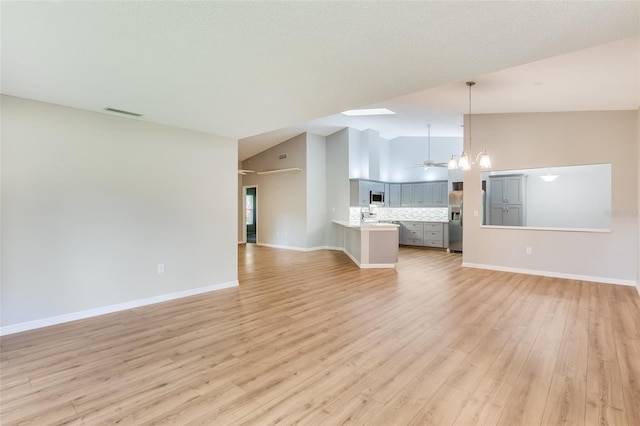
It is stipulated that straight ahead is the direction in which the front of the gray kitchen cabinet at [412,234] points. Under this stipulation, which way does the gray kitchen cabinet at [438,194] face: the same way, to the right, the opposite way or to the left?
the same way

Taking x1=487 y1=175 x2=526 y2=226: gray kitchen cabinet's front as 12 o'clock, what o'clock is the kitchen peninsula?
The kitchen peninsula is roughly at 1 o'clock from the gray kitchen cabinet.

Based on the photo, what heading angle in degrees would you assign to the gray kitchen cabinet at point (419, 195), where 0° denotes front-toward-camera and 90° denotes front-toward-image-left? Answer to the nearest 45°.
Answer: approximately 0°

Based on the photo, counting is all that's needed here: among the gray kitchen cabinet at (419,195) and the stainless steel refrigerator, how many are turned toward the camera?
2

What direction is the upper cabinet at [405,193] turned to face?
toward the camera

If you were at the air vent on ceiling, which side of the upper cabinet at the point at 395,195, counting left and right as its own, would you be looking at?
front

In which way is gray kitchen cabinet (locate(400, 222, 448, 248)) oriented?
toward the camera

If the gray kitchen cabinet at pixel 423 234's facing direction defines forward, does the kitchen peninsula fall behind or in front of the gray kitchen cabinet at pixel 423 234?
in front

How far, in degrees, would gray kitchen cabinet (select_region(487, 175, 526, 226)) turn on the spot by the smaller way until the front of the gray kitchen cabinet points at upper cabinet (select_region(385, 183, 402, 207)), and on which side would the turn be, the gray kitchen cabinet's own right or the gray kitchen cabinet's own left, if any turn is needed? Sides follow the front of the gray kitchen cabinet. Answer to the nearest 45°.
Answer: approximately 90° to the gray kitchen cabinet's own right

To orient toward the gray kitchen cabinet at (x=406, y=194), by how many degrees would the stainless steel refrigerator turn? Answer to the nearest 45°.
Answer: approximately 135° to its right

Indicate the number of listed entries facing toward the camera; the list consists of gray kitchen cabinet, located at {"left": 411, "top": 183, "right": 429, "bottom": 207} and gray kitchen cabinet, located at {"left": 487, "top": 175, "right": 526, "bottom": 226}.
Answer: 2

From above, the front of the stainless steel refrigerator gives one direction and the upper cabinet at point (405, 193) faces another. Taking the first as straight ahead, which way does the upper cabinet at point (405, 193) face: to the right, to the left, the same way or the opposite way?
the same way

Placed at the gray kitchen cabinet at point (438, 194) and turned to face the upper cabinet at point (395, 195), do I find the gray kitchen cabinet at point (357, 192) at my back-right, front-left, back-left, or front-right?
front-left

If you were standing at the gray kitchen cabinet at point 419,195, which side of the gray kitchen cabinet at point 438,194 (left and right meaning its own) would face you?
right

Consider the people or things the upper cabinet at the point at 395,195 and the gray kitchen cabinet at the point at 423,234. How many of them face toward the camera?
2

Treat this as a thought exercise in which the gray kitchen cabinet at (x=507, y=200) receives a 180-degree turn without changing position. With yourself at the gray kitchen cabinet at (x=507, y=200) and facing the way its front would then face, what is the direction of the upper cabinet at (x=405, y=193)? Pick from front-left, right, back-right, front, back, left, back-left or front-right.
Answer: left
